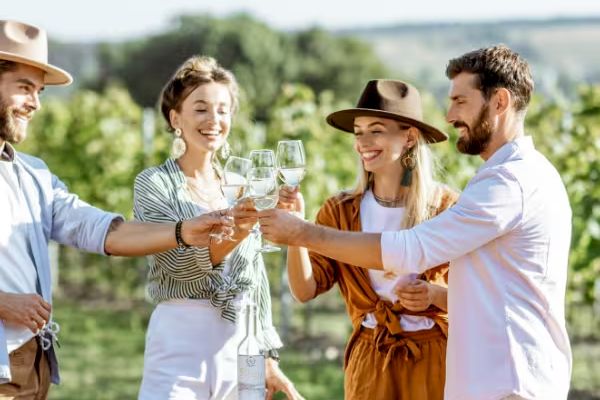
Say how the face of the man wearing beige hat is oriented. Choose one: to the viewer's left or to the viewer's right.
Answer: to the viewer's right

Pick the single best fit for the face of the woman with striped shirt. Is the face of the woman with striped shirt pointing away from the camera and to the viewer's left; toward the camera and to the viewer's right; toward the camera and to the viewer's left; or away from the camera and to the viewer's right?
toward the camera and to the viewer's right

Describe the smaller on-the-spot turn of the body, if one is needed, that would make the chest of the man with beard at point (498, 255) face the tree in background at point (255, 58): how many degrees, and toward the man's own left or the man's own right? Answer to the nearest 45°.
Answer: approximately 90° to the man's own right

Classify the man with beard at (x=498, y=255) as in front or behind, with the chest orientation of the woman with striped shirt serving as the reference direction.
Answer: in front

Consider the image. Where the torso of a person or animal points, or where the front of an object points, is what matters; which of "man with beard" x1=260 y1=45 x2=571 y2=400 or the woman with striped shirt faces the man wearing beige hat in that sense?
the man with beard

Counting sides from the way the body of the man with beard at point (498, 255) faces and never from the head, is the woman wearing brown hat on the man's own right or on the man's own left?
on the man's own right

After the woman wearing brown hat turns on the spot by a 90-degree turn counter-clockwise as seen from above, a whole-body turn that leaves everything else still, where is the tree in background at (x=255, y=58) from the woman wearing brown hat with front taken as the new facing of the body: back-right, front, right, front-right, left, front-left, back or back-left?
back-left

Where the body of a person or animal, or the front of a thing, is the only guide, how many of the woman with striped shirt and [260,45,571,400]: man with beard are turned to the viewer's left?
1

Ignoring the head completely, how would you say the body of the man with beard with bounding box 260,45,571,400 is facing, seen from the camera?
to the viewer's left

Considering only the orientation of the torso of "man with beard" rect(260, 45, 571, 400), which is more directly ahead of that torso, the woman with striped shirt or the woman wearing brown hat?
the woman with striped shirt

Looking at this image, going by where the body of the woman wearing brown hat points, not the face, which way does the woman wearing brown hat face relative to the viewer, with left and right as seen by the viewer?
facing the viewer and to the left of the viewer

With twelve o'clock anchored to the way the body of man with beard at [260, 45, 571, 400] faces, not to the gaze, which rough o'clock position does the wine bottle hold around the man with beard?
The wine bottle is roughly at 12 o'clock from the man with beard.

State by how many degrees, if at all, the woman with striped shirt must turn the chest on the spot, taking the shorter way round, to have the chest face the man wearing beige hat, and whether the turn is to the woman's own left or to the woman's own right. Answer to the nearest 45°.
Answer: approximately 135° to the woman's own right

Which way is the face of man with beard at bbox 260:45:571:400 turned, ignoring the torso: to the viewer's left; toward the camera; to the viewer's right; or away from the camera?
to the viewer's left

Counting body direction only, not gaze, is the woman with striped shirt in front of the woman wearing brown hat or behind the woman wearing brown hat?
in front

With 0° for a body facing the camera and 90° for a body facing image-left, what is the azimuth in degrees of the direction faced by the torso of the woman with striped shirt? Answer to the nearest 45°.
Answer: approximately 315°
